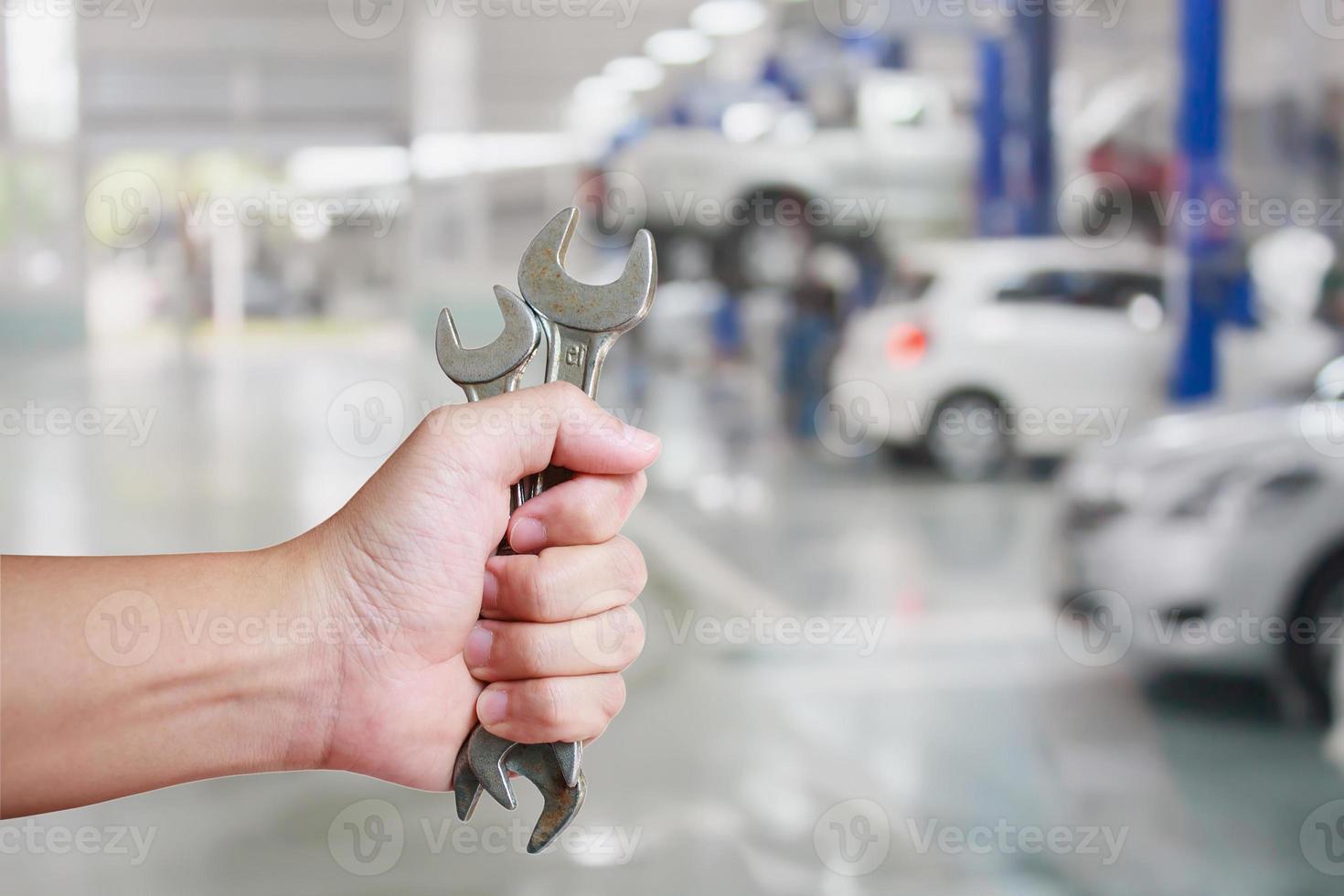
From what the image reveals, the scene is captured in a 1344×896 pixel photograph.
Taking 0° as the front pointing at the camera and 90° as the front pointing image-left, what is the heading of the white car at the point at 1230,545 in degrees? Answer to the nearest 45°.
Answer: approximately 45°

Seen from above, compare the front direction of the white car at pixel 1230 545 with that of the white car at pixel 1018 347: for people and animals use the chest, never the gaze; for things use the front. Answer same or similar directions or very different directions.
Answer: very different directions

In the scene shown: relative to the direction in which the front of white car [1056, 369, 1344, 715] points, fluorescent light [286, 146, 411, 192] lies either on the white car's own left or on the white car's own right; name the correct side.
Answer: on the white car's own right

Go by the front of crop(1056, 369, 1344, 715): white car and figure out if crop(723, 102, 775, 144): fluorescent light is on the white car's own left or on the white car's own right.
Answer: on the white car's own right

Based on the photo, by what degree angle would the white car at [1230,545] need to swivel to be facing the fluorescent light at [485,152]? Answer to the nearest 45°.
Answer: approximately 90° to its right

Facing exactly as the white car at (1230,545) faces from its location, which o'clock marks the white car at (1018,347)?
the white car at (1018,347) is roughly at 4 o'clock from the white car at (1230,545).

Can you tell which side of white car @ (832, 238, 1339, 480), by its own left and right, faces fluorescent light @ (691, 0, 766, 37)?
left

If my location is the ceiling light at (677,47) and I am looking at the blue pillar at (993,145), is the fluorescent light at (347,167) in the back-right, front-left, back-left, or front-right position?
back-right

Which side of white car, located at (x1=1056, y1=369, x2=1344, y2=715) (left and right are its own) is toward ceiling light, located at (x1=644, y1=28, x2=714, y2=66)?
right

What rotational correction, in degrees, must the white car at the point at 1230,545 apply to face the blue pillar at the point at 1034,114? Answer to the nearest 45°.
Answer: approximately 135° to its right

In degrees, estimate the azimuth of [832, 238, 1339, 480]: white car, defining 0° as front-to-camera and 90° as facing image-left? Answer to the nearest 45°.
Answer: approximately 225°
